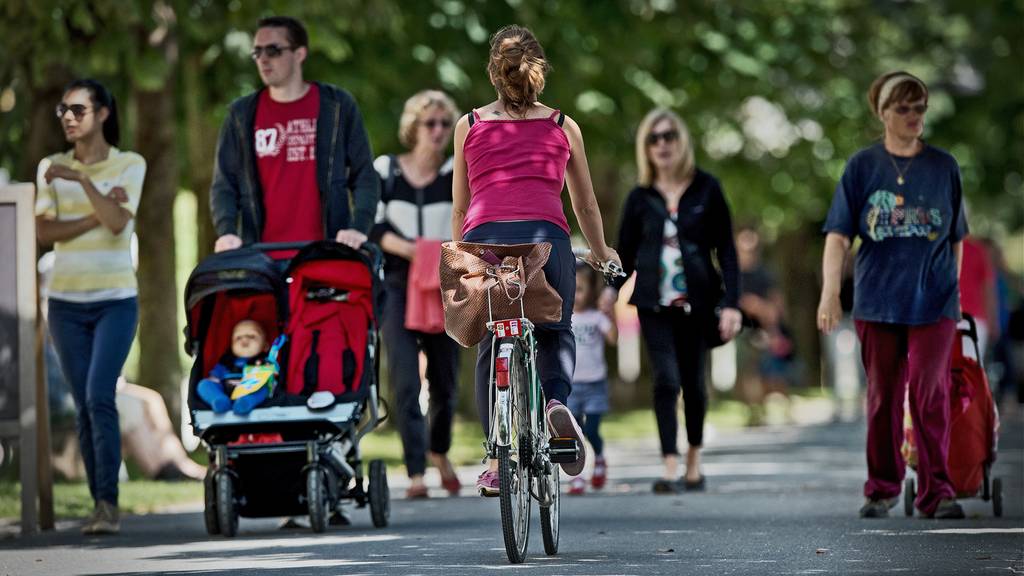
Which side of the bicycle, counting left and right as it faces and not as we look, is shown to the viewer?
back

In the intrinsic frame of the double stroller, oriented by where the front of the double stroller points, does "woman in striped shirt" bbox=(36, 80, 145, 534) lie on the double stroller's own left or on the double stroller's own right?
on the double stroller's own right

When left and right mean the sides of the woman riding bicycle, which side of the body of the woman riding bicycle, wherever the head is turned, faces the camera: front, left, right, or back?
back

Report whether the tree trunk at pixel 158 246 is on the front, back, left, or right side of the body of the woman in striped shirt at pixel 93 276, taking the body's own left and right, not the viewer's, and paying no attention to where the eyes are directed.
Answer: back

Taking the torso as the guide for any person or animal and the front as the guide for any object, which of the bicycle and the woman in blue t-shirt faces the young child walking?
the bicycle

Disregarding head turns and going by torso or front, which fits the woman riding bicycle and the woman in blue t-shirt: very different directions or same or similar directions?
very different directions

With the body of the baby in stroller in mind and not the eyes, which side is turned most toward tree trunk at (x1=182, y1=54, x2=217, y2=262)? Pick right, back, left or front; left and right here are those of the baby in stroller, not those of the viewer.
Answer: back

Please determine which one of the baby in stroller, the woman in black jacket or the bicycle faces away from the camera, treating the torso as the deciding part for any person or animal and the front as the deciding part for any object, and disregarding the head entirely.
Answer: the bicycle

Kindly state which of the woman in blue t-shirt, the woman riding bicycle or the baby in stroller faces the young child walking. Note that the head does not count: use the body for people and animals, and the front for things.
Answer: the woman riding bicycle

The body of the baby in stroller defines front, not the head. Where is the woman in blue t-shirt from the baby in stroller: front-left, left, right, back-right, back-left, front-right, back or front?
left

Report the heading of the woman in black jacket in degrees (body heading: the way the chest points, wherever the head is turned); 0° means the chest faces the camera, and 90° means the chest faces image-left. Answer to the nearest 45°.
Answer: approximately 0°
